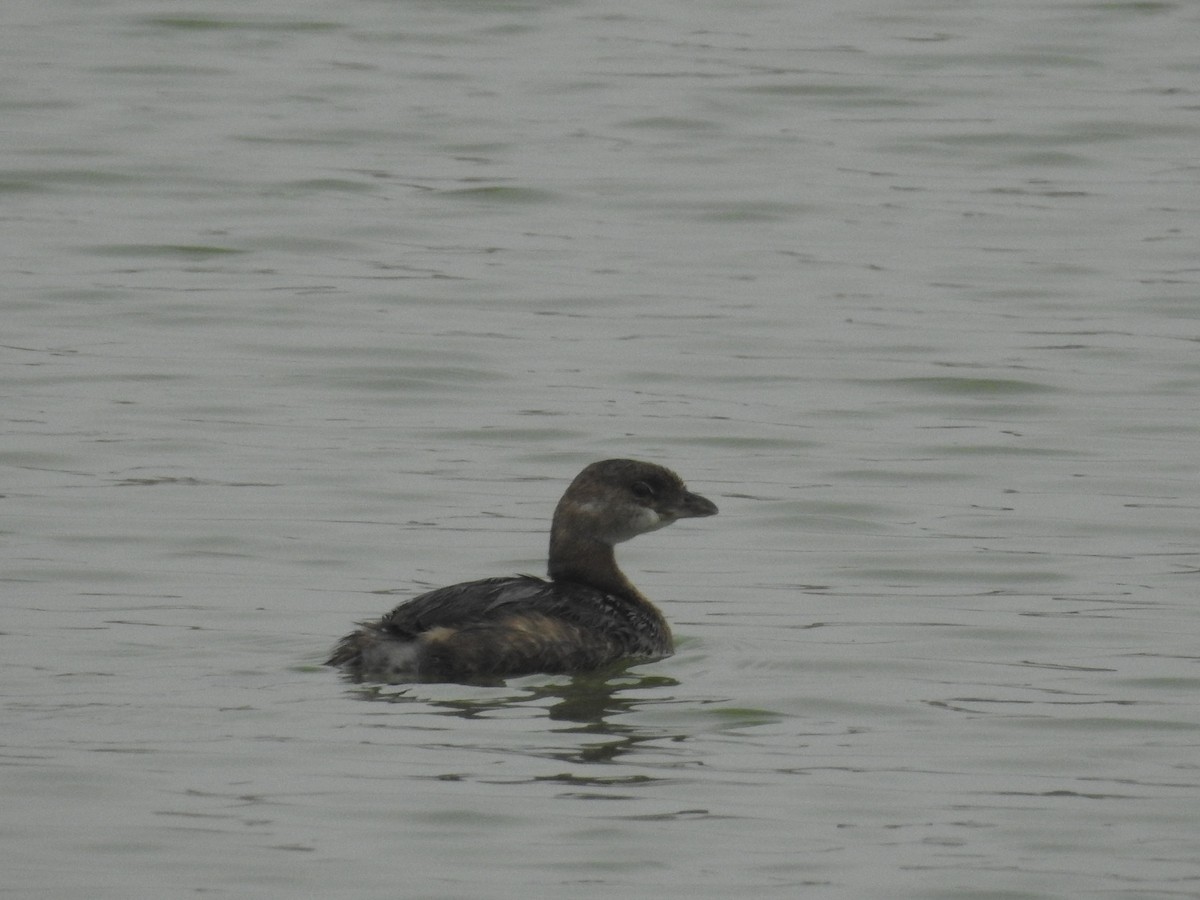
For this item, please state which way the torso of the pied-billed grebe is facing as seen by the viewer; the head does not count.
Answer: to the viewer's right
